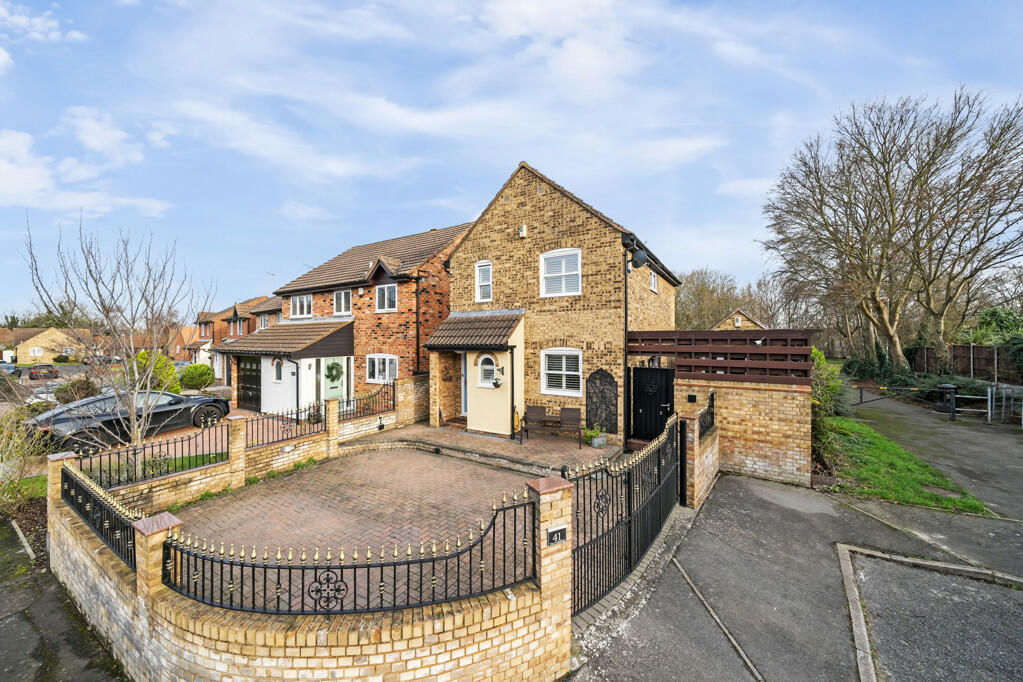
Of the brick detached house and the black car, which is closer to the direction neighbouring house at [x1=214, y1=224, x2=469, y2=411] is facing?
the black car

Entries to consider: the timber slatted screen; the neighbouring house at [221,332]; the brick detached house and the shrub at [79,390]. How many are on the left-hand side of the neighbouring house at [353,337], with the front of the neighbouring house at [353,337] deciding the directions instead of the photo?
2

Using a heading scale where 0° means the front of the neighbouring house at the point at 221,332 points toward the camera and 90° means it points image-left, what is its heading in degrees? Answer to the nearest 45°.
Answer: approximately 45°

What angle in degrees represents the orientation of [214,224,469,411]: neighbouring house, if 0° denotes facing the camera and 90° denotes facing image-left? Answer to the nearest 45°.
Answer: approximately 45°

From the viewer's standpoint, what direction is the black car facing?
to the viewer's right

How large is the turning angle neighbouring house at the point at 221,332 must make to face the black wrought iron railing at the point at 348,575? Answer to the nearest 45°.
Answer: approximately 45° to its left
